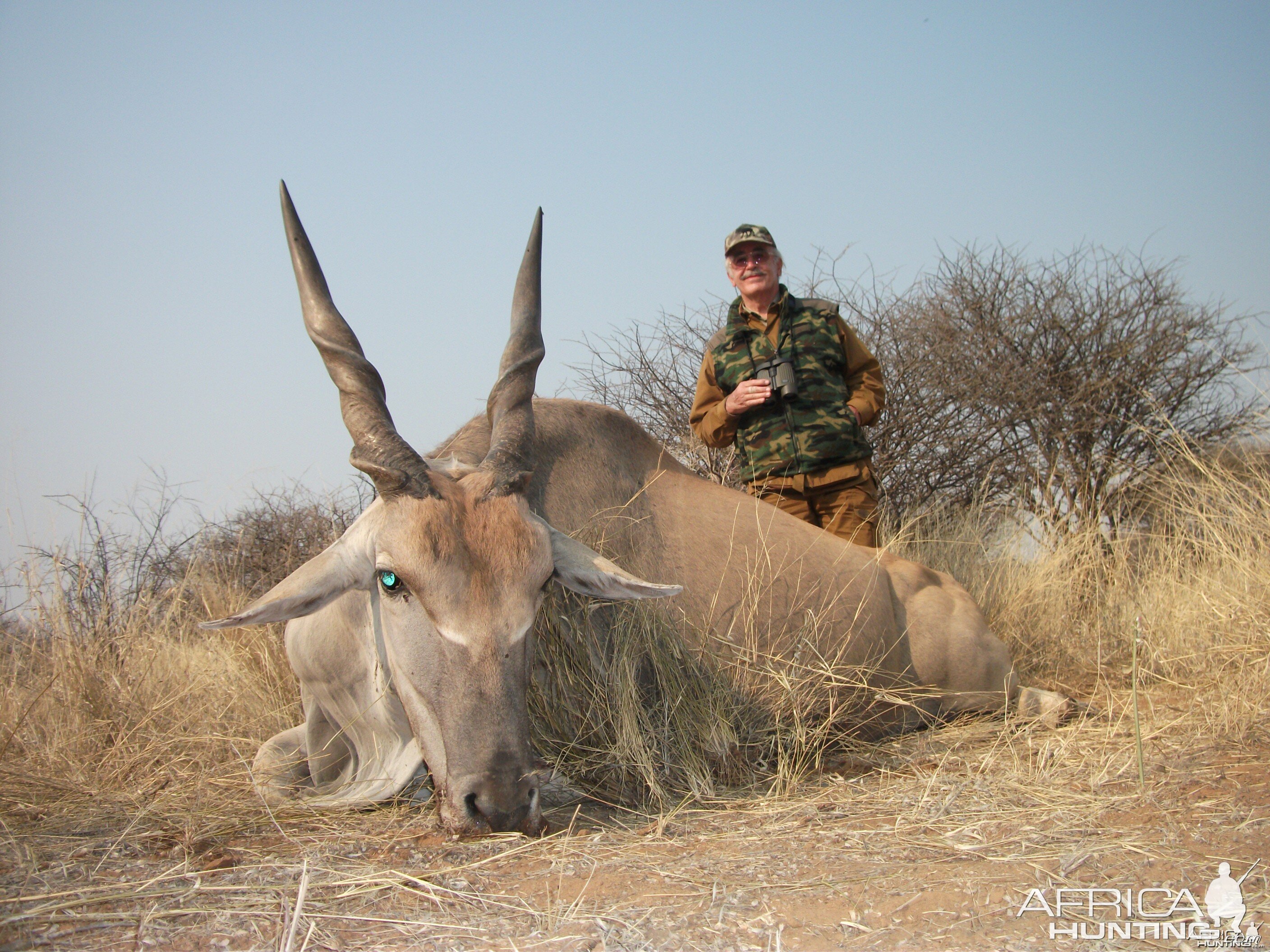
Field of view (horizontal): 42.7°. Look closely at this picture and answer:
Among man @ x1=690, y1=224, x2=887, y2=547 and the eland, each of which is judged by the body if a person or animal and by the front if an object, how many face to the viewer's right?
0

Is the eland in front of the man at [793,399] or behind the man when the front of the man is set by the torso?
in front

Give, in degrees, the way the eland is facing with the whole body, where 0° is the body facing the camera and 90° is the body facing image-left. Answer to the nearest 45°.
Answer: approximately 45°

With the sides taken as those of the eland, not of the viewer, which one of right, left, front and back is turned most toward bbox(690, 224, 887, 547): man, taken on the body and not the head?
back

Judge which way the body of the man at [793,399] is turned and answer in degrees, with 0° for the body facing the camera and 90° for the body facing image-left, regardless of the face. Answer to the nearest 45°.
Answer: approximately 0°
